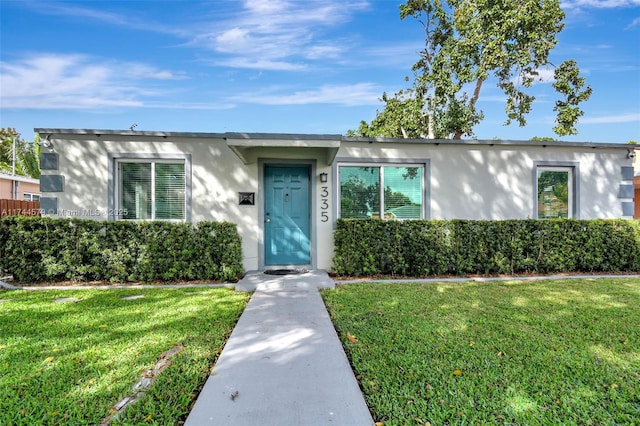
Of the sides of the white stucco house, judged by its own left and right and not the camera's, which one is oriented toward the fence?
right

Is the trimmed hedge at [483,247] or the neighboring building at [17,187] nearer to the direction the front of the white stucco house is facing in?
the trimmed hedge

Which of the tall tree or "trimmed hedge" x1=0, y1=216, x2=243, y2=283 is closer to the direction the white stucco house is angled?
the trimmed hedge

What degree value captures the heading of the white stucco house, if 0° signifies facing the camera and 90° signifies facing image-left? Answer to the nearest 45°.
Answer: approximately 0°

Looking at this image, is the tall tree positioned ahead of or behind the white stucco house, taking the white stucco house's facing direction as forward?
behind

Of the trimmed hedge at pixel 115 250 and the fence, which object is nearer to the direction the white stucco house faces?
the trimmed hedge

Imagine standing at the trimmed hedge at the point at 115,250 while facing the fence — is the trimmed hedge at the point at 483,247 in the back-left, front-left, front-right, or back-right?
back-right
